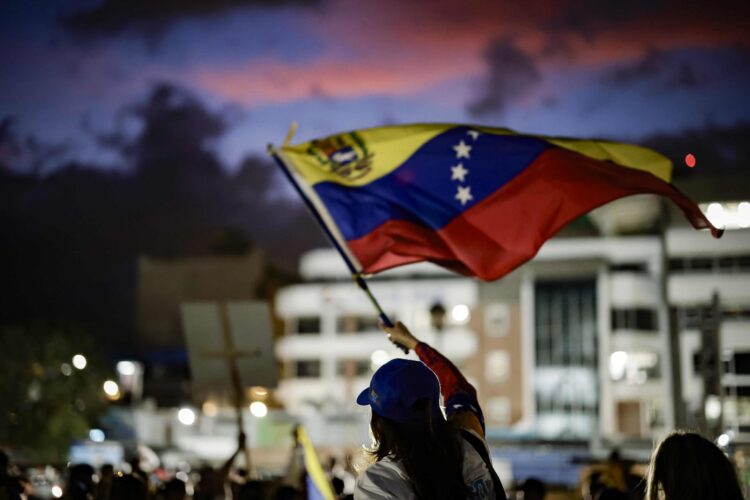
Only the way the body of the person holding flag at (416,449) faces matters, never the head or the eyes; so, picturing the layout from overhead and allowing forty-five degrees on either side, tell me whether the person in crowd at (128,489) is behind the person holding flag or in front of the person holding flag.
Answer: in front

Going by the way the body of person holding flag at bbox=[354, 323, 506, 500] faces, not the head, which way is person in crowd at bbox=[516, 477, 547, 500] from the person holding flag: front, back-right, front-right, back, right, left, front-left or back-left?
front-right

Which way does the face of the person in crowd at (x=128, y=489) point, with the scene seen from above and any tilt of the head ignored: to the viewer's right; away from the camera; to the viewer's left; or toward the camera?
away from the camera

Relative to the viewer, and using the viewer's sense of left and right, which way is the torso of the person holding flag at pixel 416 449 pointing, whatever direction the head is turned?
facing away from the viewer and to the left of the viewer

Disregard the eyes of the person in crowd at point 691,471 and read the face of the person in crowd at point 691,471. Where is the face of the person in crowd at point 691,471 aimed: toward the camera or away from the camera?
away from the camera

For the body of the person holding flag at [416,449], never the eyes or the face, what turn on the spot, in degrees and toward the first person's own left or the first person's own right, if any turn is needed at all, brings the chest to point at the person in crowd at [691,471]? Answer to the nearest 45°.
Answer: approximately 135° to the first person's own right

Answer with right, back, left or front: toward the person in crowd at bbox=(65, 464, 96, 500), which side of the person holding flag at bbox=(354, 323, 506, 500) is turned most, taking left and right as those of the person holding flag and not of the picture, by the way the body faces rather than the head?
front

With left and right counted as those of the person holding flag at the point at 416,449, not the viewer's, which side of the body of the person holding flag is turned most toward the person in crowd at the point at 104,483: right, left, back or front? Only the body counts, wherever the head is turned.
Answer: front
